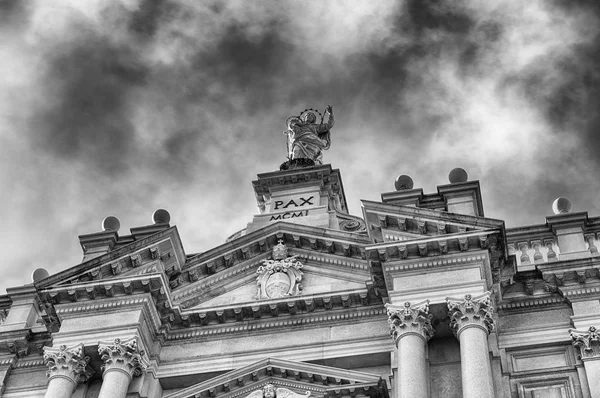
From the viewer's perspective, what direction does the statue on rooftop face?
toward the camera
